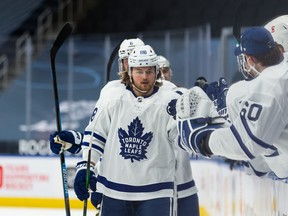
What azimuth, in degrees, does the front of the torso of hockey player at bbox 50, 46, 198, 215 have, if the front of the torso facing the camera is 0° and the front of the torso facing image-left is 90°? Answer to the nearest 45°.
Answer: approximately 0°

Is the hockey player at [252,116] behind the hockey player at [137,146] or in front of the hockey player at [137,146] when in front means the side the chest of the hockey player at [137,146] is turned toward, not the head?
in front

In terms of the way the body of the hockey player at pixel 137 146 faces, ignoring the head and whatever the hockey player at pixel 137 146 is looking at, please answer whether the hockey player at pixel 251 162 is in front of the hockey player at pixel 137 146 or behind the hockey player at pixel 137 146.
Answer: in front
